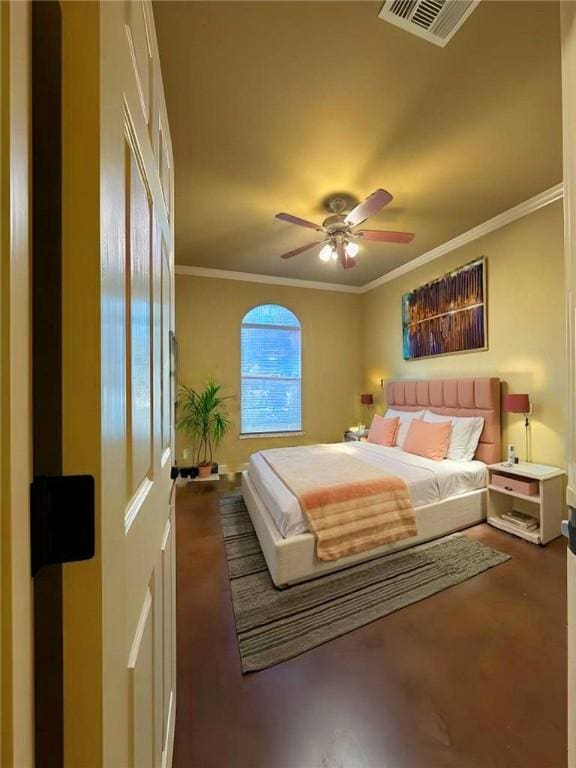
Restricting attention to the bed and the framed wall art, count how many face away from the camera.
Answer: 0

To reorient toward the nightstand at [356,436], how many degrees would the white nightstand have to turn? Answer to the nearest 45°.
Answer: approximately 90° to its right

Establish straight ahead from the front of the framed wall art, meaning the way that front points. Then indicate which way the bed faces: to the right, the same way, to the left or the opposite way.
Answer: the same way

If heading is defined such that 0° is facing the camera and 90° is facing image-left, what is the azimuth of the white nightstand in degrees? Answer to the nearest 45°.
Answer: approximately 45°

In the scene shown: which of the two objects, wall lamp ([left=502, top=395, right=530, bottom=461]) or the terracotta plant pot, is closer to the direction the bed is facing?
the terracotta plant pot

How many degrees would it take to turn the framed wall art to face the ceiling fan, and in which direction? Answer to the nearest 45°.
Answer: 0° — it already faces it

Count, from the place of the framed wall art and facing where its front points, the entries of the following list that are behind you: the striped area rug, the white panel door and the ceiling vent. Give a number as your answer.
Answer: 0

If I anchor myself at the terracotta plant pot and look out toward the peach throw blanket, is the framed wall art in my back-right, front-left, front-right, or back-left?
front-left

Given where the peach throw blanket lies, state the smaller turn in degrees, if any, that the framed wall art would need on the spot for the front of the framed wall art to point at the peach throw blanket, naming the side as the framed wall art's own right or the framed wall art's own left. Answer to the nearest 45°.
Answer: approximately 45° to the framed wall art's own left

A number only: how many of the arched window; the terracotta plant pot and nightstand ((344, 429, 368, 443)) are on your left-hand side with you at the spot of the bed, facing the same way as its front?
0

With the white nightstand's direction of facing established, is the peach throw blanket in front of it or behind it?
in front

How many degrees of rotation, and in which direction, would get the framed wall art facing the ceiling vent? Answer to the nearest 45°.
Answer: approximately 45° to its left

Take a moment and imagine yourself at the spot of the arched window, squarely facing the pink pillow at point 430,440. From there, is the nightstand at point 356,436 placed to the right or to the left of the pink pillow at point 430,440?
left

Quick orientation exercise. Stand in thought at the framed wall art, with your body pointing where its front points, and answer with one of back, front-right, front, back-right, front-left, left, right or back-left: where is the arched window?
front-right

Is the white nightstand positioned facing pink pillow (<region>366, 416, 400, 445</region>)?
no

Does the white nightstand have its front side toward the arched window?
no

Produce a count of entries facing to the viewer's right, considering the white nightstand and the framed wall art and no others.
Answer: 0

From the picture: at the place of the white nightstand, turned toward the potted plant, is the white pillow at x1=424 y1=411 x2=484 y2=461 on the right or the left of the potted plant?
right
